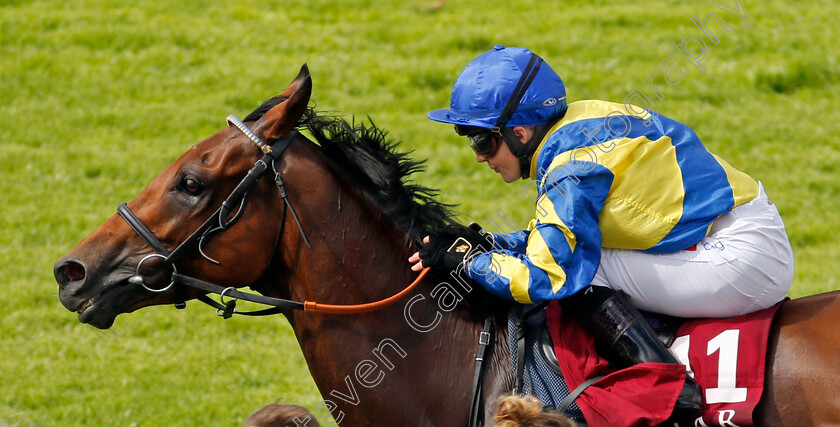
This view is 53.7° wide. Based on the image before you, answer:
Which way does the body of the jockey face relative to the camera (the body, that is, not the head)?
to the viewer's left

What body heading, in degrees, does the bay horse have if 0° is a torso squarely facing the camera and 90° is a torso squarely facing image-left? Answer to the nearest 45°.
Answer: approximately 90°
